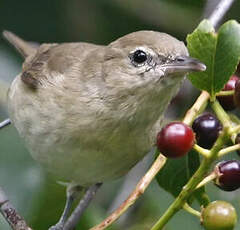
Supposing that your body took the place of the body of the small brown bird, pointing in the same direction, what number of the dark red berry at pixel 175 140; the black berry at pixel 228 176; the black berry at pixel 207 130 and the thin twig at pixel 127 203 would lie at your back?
0

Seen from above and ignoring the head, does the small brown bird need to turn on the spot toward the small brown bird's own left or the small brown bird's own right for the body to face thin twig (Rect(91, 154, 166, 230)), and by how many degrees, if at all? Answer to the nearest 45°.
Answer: approximately 45° to the small brown bird's own right

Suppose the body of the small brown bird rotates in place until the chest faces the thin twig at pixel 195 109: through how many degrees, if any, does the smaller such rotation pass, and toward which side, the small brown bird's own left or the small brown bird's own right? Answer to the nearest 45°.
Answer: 0° — it already faces it

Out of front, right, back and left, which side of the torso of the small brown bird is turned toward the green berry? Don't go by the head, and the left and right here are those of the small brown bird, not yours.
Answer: front

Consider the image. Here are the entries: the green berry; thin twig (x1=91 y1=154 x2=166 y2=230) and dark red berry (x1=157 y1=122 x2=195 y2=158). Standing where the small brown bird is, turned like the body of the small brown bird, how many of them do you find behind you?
0

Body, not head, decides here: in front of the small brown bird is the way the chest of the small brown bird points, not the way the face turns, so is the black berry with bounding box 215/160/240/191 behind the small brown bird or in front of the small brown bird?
in front

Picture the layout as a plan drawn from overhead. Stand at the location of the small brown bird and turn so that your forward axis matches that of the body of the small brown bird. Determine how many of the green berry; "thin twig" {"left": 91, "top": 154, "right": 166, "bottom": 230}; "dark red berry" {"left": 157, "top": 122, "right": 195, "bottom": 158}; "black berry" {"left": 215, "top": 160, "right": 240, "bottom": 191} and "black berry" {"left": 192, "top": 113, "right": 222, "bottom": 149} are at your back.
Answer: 0

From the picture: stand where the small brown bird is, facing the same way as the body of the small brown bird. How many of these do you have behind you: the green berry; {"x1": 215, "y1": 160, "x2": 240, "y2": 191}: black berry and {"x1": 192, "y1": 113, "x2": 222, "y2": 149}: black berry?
0

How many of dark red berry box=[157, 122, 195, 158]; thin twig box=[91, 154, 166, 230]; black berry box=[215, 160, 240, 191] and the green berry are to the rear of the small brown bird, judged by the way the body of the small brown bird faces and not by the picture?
0
